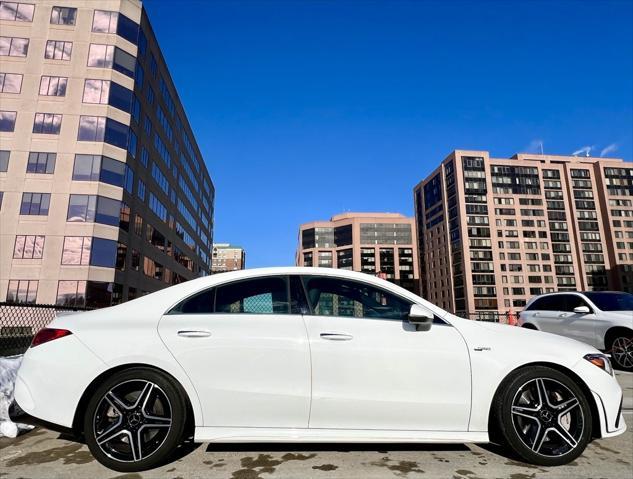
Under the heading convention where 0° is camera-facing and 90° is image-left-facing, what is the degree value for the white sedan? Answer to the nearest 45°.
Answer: approximately 270°

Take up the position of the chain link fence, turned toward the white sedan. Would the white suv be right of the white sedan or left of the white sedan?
left

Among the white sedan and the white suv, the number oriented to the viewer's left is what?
0

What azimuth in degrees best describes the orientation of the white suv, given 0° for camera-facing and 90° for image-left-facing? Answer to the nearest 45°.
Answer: approximately 315°

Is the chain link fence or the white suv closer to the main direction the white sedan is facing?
the white suv

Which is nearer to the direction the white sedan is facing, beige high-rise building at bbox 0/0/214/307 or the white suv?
the white suv

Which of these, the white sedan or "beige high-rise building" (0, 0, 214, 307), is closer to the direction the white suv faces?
the white sedan

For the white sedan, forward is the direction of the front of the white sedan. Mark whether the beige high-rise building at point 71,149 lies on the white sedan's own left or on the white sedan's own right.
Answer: on the white sedan's own left

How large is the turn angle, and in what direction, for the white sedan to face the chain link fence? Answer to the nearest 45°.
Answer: approximately 135° to its left
